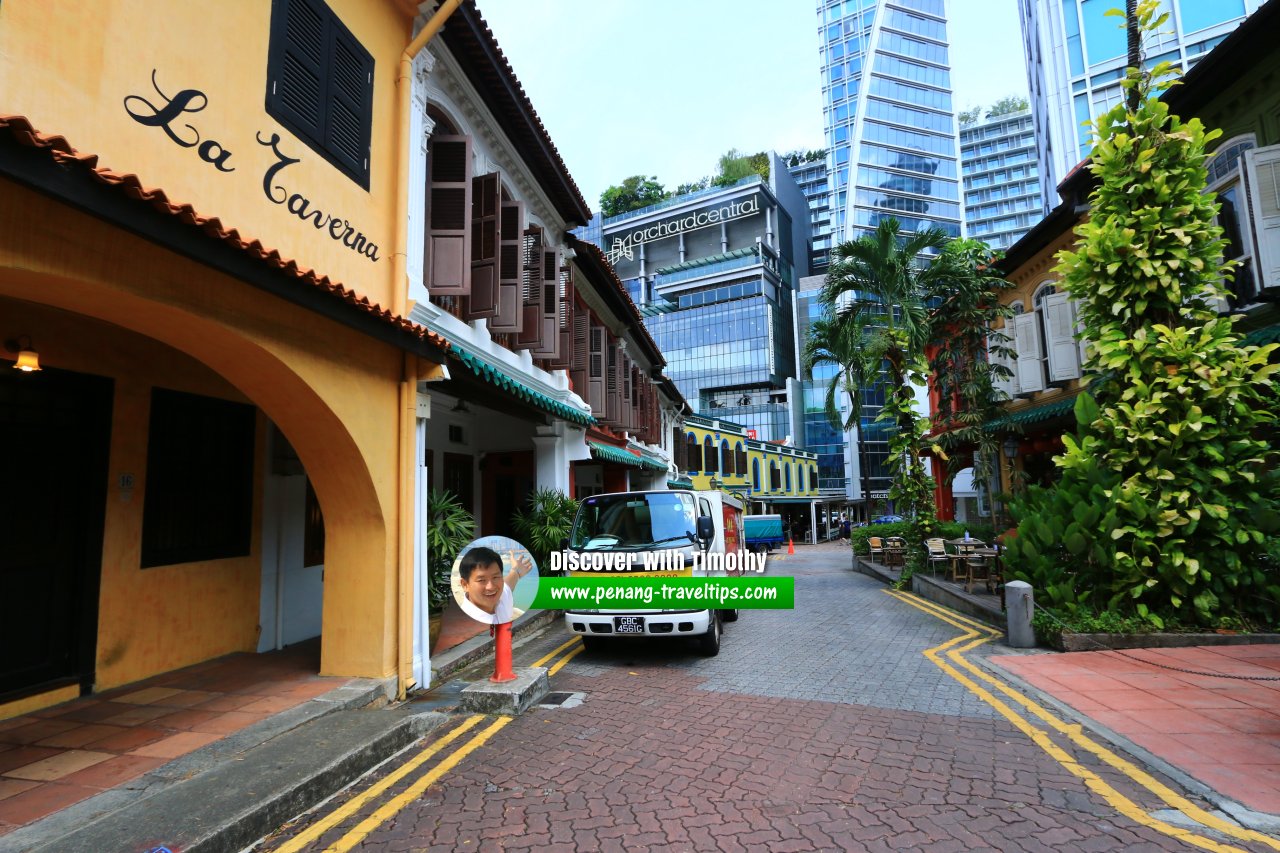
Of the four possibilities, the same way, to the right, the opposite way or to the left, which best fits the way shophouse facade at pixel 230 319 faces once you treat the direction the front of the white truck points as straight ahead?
to the left

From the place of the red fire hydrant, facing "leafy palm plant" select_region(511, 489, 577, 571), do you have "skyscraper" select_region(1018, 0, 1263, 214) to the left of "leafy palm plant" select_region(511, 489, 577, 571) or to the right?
right

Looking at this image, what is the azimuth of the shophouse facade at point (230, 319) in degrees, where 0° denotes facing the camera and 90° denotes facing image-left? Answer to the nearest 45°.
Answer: approximately 315°

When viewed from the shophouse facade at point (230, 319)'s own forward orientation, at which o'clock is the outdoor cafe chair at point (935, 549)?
The outdoor cafe chair is roughly at 10 o'clock from the shophouse facade.

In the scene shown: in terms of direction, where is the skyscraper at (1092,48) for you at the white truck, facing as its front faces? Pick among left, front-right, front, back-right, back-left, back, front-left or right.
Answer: back-left

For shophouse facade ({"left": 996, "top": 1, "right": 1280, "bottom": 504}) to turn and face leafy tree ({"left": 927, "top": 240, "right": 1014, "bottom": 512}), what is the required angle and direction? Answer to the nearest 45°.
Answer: approximately 90° to its right

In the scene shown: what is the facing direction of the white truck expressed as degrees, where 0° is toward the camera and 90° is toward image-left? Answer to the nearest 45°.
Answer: approximately 0°

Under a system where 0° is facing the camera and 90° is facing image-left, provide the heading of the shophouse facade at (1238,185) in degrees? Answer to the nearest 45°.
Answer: approximately 45°

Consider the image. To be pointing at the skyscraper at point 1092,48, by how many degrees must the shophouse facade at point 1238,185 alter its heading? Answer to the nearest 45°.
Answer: approximately 135° to its right

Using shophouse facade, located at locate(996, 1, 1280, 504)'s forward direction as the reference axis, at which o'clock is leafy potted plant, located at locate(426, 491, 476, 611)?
The leafy potted plant is roughly at 12 o'clock from the shophouse facade.
